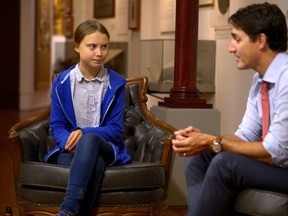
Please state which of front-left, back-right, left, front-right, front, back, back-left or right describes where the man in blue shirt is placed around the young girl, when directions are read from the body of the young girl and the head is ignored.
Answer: front-left

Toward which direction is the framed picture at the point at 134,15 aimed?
toward the camera

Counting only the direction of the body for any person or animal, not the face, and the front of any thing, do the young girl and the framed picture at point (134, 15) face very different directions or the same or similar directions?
same or similar directions

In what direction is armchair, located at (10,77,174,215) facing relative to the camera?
toward the camera

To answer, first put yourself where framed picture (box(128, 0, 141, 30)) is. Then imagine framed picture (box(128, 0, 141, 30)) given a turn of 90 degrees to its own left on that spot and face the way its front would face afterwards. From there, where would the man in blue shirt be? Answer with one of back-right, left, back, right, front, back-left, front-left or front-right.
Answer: right

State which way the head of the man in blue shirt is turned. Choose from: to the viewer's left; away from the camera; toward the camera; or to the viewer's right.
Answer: to the viewer's left

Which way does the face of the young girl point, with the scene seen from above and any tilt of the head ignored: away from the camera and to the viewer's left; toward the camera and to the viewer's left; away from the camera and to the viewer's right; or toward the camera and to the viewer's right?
toward the camera and to the viewer's right

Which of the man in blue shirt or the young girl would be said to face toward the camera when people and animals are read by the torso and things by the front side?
the young girl

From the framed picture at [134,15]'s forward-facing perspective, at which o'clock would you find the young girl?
The young girl is roughly at 12 o'clock from the framed picture.

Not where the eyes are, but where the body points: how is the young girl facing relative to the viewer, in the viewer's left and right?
facing the viewer

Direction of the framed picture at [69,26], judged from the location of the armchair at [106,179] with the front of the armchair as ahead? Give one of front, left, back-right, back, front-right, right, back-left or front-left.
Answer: back

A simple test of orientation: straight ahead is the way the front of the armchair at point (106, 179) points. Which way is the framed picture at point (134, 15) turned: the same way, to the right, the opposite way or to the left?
the same way

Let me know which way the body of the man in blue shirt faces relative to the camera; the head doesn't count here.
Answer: to the viewer's left

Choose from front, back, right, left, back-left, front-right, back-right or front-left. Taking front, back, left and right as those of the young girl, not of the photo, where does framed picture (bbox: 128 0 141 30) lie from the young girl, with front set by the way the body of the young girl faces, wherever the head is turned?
back
